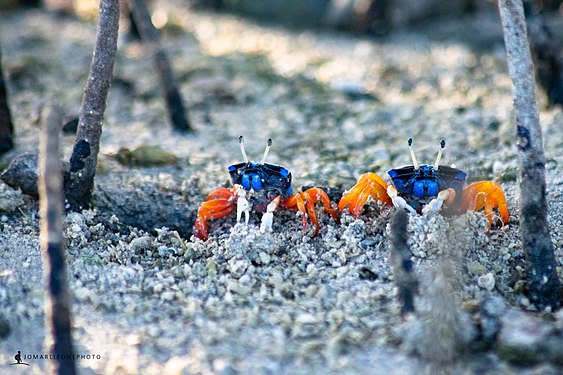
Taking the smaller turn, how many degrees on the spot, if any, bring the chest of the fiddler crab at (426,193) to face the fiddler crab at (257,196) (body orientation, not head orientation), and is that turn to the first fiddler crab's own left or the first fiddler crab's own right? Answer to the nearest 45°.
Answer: approximately 90° to the first fiddler crab's own right

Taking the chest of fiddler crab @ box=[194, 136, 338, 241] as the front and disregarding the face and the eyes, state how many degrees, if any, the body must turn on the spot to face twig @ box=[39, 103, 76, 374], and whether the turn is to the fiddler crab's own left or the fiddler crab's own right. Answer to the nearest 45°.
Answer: approximately 45° to the fiddler crab's own right

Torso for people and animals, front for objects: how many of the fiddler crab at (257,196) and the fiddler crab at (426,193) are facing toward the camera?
2

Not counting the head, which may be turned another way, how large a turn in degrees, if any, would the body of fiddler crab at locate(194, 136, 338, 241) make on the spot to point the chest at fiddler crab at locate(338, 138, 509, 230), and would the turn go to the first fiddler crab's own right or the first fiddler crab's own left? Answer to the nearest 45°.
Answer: approximately 90° to the first fiddler crab's own left

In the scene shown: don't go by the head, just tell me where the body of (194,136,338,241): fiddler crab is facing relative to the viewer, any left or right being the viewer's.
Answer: facing the viewer

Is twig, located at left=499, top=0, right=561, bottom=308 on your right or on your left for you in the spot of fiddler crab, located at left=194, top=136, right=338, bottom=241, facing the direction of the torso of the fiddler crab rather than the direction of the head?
on your left

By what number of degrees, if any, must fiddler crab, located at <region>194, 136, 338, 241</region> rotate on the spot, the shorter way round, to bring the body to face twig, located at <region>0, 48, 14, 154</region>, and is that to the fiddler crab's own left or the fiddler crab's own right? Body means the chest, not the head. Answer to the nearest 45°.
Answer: approximately 135° to the fiddler crab's own right

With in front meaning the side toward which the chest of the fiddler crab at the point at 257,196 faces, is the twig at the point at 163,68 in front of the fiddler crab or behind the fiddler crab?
behind

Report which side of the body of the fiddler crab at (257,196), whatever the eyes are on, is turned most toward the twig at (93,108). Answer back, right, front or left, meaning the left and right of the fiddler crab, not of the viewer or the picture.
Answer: right

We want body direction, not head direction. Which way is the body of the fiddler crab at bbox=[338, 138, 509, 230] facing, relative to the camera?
toward the camera

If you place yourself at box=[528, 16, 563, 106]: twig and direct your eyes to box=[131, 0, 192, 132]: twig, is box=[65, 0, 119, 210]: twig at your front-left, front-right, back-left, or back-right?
front-left

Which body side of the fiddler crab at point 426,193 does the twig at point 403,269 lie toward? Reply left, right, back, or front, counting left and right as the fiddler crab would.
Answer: front

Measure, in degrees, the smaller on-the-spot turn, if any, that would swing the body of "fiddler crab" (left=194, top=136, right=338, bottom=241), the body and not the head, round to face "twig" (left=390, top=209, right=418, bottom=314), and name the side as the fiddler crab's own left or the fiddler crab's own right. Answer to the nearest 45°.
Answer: approximately 45° to the fiddler crab's own left
